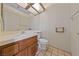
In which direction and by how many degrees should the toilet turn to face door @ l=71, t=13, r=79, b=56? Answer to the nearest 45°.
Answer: approximately 45° to its left

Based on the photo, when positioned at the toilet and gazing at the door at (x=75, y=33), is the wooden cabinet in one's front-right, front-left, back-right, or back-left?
back-right

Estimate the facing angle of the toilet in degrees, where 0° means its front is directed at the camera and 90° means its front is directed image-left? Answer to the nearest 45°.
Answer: approximately 315°

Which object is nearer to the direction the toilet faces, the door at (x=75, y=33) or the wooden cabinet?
the door

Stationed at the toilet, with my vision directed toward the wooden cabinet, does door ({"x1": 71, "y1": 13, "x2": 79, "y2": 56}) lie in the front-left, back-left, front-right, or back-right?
back-left
